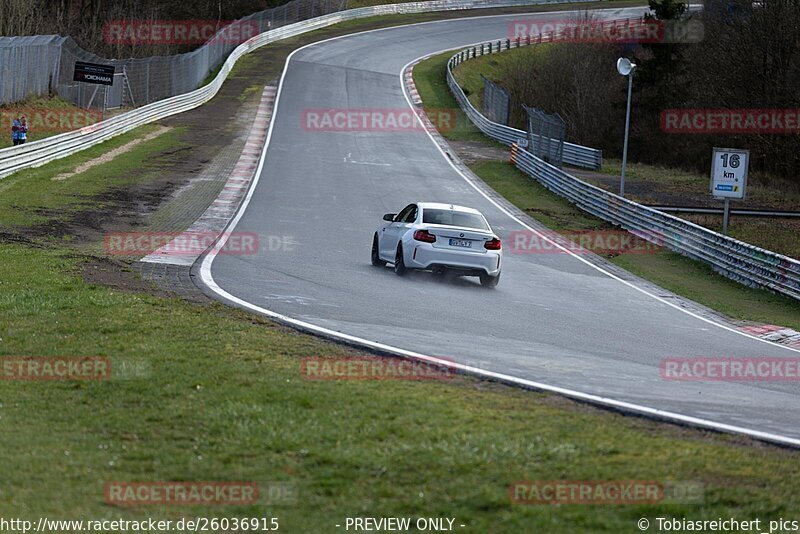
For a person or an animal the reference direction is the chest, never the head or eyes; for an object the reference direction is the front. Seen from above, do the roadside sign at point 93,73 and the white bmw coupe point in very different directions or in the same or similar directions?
very different directions

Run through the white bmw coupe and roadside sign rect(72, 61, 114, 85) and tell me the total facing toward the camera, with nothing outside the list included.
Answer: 1

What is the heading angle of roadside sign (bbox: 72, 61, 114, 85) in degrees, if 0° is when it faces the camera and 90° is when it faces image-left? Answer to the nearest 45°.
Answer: approximately 0°

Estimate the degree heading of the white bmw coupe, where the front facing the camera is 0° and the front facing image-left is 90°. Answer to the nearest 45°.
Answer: approximately 135°

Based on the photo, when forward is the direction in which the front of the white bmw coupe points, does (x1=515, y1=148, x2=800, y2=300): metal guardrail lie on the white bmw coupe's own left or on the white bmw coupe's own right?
on the white bmw coupe's own right

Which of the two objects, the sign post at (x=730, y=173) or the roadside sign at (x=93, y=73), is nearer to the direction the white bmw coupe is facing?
the roadside sign

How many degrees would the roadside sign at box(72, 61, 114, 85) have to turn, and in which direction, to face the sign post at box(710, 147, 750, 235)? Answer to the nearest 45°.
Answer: approximately 45° to its left

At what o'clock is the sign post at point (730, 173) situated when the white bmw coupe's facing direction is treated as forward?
The sign post is roughly at 3 o'clock from the white bmw coupe.

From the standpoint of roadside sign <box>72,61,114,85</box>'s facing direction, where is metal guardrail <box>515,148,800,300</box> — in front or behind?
in front

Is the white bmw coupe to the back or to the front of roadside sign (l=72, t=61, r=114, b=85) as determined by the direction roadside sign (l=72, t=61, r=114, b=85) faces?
to the front
